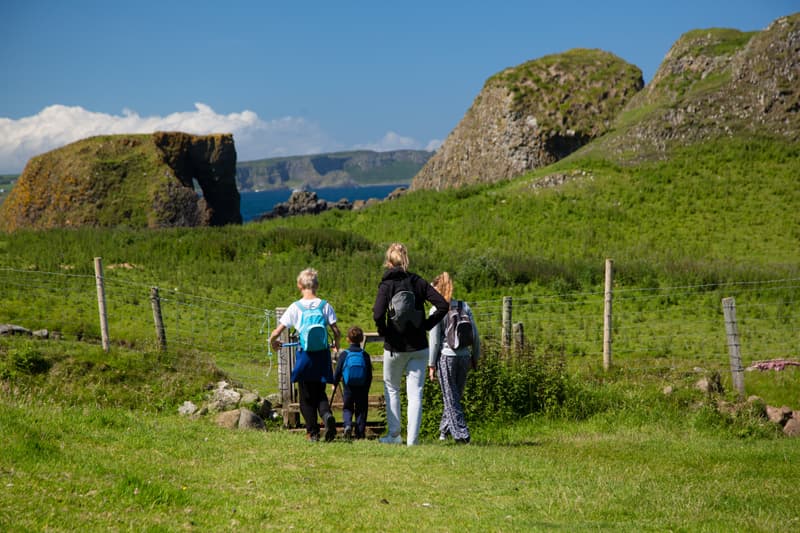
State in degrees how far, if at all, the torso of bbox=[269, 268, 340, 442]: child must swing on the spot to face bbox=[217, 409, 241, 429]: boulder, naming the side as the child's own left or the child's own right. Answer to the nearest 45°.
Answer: approximately 45° to the child's own left

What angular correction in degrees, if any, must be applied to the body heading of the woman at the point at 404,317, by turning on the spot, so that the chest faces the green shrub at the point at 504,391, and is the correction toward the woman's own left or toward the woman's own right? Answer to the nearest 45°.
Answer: approximately 45° to the woman's own right

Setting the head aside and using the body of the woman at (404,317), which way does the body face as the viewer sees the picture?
away from the camera

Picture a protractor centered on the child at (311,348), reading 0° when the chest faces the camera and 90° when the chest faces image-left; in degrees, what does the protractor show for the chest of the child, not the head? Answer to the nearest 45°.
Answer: approximately 180°

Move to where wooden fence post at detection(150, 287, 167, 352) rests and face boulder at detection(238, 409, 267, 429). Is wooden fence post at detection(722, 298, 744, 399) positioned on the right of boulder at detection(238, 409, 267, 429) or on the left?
left

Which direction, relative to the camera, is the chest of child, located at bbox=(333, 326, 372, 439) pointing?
away from the camera

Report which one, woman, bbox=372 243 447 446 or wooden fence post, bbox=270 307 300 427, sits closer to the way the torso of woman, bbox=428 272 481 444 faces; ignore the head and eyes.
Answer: the wooden fence post

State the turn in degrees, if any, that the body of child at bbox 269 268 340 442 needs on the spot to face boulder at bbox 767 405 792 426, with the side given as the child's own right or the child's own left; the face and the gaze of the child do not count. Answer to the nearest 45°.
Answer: approximately 90° to the child's own right

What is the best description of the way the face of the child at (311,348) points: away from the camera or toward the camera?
away from the camera

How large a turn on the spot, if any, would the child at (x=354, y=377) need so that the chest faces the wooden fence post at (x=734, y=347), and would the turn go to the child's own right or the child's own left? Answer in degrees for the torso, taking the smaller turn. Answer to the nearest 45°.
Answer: approximately 90° to the child's own right

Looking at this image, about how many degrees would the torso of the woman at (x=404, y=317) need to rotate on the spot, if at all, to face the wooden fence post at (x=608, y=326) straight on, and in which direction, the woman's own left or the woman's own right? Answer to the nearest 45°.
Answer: approximately 45° to the woman's own right

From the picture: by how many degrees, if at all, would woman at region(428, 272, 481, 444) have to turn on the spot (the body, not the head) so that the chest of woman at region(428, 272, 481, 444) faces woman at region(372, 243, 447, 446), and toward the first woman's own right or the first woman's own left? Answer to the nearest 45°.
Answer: approximately 90° to the first woman's own left

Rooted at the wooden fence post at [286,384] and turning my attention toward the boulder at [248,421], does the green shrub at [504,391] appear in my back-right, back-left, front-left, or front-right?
back-left
